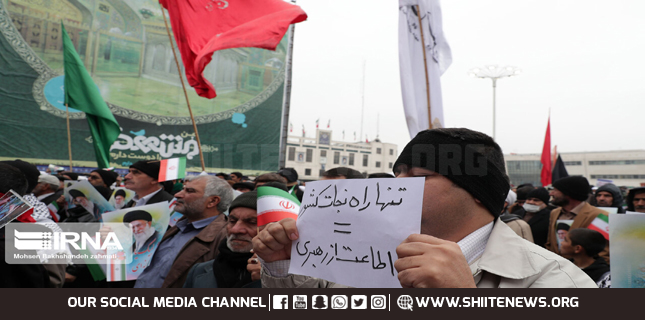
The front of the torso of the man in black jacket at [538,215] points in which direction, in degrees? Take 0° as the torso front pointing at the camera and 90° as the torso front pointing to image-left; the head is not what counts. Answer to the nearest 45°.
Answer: approximately 45°

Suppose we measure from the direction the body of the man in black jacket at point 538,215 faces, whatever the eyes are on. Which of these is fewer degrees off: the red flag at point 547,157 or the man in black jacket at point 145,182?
the man in black jacket

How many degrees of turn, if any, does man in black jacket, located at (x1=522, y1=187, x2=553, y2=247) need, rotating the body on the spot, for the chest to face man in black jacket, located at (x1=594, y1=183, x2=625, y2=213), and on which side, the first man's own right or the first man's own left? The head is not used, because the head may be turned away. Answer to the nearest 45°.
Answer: approximately 180°

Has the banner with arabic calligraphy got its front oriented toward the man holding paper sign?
yes

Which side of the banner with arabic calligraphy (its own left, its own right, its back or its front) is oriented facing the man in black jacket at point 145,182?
front

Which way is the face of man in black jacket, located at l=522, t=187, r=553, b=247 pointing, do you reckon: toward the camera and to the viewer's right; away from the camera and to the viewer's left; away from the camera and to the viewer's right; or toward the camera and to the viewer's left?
toward the camera and to the viewer's left

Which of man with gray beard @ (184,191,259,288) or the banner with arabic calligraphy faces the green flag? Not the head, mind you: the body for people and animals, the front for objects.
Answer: the banner with arabic calligraphy

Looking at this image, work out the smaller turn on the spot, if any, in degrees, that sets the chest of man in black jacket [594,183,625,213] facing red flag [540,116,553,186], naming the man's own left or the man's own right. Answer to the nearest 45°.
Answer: approximately 135° to the man's own right

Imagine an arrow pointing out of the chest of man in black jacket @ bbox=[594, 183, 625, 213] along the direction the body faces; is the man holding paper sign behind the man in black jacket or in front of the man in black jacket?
in front

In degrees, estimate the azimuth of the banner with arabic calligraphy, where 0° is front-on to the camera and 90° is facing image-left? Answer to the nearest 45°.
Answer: approximately 0°

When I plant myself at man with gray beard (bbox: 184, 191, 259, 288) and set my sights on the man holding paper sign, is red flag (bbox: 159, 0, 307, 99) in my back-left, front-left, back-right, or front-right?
back-left

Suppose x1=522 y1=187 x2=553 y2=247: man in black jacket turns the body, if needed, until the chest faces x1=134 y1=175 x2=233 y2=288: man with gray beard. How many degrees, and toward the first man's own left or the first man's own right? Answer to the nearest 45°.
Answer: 0° — they already face them
